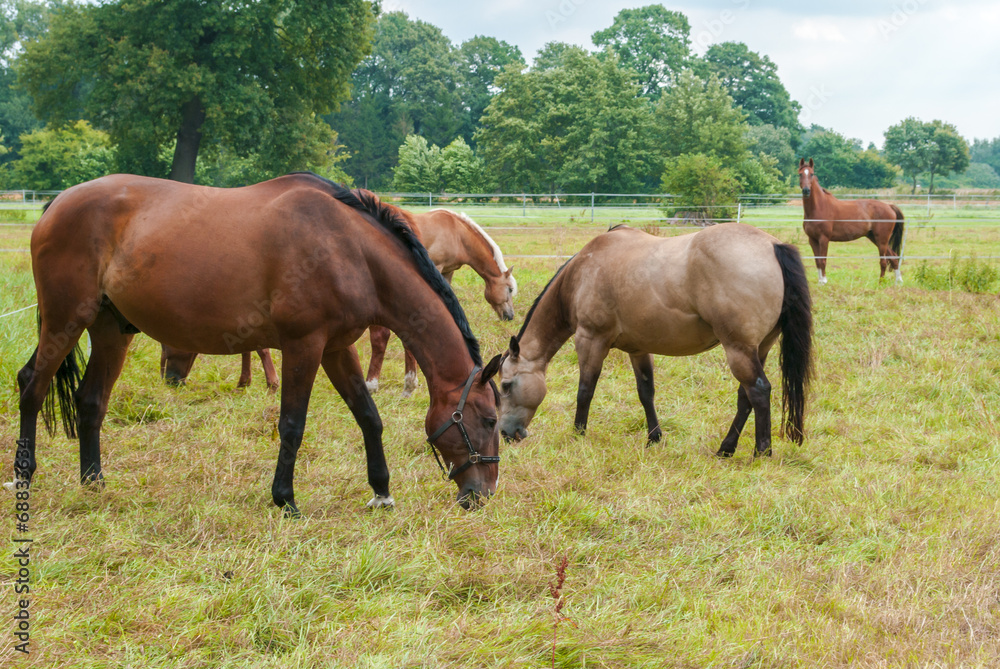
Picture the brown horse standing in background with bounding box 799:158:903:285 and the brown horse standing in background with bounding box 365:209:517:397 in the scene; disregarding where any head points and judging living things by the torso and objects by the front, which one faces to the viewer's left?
the brown horse standing in background with bounding box 799:158:903:285

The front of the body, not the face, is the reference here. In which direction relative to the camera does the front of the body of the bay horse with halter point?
to the viewer's right

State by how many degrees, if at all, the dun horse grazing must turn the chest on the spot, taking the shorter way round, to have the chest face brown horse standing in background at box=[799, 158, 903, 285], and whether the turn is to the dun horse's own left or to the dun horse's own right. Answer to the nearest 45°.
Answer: approximately 90° to the dun horse's own right

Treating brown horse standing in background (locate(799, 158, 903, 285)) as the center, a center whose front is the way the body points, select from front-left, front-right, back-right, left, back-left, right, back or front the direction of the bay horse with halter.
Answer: left

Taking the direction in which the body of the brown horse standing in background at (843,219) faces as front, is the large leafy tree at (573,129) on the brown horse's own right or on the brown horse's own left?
on the brown horse's own right

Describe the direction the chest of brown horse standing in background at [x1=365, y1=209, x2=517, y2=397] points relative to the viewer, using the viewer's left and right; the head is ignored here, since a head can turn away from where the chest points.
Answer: facing to the right of the viewer

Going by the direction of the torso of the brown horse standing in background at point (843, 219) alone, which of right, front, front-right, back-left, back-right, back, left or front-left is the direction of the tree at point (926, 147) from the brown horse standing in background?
right

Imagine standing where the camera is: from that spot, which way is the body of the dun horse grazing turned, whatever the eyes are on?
to the viewer's left

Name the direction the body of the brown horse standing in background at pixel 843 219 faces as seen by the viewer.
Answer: to the viewer's left

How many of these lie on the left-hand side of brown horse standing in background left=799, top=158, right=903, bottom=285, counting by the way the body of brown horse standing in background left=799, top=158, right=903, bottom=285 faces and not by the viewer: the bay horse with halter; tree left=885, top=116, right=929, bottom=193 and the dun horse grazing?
2

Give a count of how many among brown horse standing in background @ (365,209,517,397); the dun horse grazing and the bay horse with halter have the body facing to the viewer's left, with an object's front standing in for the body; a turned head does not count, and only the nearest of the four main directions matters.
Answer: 1

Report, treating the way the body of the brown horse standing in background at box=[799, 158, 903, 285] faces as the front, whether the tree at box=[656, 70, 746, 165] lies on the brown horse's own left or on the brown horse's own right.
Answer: on the brown horse's own right
